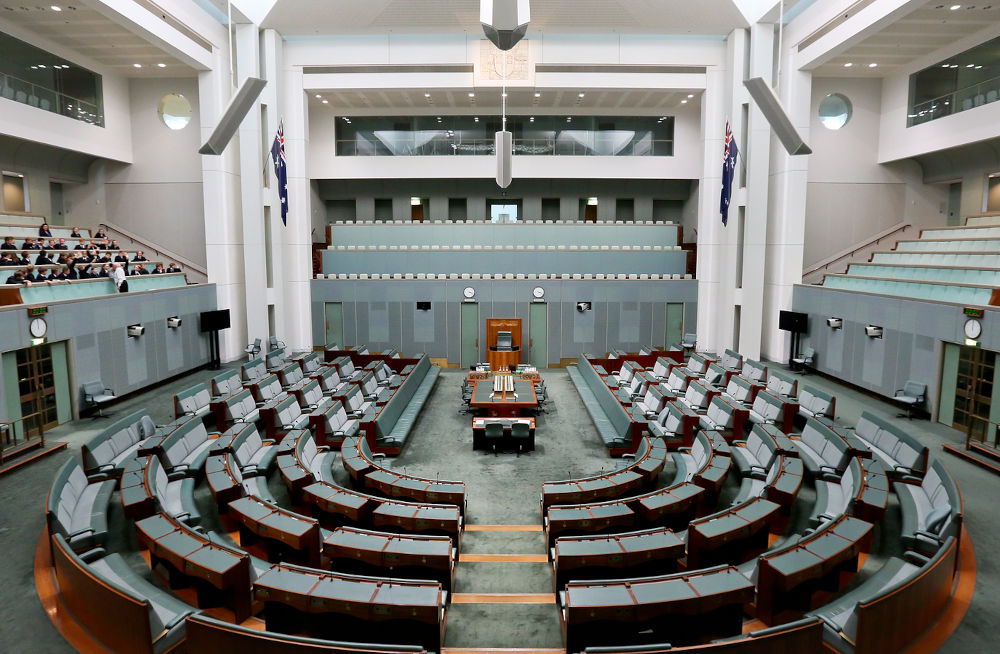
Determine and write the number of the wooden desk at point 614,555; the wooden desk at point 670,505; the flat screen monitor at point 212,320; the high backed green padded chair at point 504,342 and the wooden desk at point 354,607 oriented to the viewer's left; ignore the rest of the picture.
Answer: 0

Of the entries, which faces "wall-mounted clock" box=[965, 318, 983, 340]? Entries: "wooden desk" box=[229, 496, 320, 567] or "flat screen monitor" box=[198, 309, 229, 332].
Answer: the flat screen monitor

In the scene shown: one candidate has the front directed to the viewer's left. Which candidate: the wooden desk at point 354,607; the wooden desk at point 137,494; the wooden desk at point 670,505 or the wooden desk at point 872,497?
the wooden desk at point 137,494

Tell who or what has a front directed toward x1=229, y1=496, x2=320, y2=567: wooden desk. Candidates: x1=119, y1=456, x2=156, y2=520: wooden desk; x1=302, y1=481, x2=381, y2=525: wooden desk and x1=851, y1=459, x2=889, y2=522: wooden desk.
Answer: x1=302, y1=481, x2=381, y2=525: wooden desk

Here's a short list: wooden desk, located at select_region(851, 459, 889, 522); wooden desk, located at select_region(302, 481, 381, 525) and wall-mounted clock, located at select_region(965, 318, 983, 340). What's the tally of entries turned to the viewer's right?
1

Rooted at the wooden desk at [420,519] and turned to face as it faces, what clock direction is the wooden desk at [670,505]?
the wooden desk at [670,505] is roughly at 9 o'clock from the wooden desk at [420,519].

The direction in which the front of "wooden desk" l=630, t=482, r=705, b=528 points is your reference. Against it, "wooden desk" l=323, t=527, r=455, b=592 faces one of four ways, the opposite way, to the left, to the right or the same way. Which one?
the same way
